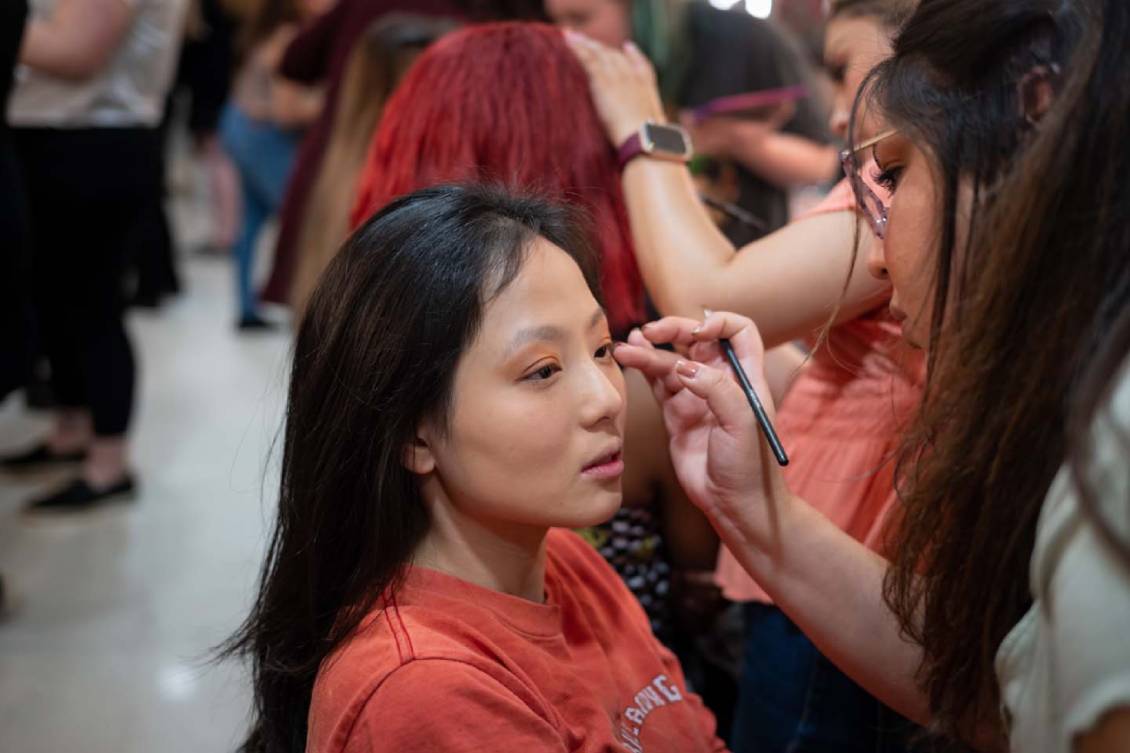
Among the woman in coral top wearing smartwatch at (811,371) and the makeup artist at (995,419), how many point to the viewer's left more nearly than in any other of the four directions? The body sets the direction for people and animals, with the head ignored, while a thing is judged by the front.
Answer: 2

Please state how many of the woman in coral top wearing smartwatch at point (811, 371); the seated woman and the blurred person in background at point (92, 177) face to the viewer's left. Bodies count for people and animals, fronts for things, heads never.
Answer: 2

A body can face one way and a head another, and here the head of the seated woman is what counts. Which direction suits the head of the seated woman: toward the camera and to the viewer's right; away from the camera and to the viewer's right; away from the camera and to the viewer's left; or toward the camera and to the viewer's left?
toward the camera and to the viewer's right

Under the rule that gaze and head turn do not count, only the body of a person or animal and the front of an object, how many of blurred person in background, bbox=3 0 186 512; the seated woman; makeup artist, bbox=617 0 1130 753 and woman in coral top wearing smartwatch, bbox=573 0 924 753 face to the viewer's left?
3

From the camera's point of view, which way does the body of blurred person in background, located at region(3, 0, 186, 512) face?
to the viewer's left

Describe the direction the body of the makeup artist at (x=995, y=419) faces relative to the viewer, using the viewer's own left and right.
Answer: facing to the left of the viewer

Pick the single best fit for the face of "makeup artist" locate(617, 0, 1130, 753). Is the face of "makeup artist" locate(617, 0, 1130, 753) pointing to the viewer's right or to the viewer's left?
to the viewer's left

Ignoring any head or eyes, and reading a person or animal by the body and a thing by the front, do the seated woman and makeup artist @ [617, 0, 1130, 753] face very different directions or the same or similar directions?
very different directions

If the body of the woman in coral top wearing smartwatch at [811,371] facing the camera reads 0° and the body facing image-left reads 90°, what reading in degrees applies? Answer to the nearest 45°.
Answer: approximately 90°

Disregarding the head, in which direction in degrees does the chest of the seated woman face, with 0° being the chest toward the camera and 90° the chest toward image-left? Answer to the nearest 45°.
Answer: approximately 315°

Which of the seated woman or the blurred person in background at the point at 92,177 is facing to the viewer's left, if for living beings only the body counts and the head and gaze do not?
the blurred person in background
